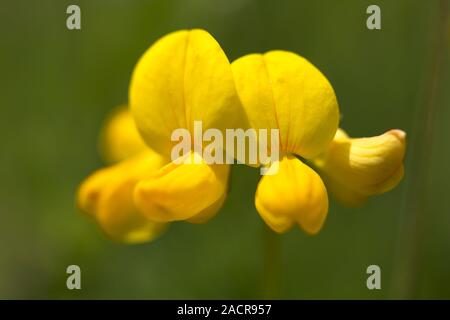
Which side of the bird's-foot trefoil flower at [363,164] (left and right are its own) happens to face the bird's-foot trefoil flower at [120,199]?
back

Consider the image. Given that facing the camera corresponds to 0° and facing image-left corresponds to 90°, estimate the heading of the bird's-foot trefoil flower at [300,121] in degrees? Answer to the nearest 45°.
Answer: approximately 0°

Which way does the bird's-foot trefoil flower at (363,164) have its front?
to the viewer's right

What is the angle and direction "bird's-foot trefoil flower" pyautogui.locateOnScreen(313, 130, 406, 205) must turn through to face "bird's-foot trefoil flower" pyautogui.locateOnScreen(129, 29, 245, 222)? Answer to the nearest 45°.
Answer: approximately 180°

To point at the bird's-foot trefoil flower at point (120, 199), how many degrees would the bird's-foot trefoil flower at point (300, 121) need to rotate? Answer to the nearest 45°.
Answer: approximately 135° to its right
